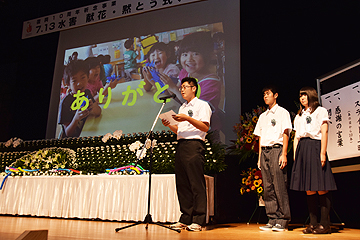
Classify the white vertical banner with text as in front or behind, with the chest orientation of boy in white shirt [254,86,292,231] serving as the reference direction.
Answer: behind

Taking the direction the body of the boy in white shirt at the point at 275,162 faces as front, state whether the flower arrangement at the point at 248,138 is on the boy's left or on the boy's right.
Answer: on the boy's right

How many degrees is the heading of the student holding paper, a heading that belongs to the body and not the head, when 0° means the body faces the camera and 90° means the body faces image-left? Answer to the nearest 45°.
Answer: approximately 45°

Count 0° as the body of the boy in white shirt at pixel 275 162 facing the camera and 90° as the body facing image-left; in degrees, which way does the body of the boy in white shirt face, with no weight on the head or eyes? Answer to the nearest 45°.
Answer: approximately 45°

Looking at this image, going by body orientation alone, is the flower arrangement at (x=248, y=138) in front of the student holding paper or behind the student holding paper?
behind

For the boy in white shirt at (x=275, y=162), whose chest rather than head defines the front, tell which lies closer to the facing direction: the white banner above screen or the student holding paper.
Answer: the student holding paper

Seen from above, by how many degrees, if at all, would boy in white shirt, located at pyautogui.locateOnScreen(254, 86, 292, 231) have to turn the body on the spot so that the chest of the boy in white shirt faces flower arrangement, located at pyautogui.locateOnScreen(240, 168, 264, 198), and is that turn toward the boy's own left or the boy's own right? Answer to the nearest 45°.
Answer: approximately 135° to the boy's own right

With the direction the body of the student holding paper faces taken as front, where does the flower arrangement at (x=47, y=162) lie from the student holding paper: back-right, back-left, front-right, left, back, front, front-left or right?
right

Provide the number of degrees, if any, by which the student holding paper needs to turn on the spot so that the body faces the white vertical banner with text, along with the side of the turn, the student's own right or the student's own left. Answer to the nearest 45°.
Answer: approximately 135° to the student's own left
